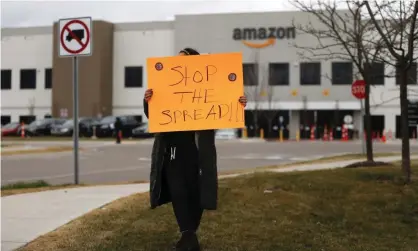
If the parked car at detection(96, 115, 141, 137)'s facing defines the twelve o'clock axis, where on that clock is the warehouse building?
The warehouse building is roughly at 7 o'clock from the parked car.

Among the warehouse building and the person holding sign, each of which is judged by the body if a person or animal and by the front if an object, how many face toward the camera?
2

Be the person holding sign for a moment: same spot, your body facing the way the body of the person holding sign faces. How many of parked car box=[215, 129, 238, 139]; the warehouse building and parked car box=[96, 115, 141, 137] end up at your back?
3

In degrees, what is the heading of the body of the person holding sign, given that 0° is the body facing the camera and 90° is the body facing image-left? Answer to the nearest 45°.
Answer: approximately 0°

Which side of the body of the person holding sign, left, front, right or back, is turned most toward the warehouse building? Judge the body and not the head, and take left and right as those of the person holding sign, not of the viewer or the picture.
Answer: back

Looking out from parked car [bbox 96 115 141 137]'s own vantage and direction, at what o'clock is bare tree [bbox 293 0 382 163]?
The bare tree is roughly at 10 o'clock from the parked car.

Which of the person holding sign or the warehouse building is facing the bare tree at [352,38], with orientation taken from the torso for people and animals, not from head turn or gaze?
the warehouse building

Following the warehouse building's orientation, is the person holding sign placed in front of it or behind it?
in front

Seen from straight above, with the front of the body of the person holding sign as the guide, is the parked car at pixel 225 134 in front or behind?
behind

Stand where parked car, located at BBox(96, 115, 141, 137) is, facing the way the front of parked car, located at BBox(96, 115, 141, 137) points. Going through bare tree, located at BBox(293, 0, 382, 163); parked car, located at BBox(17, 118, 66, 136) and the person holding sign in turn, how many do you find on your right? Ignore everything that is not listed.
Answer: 1
